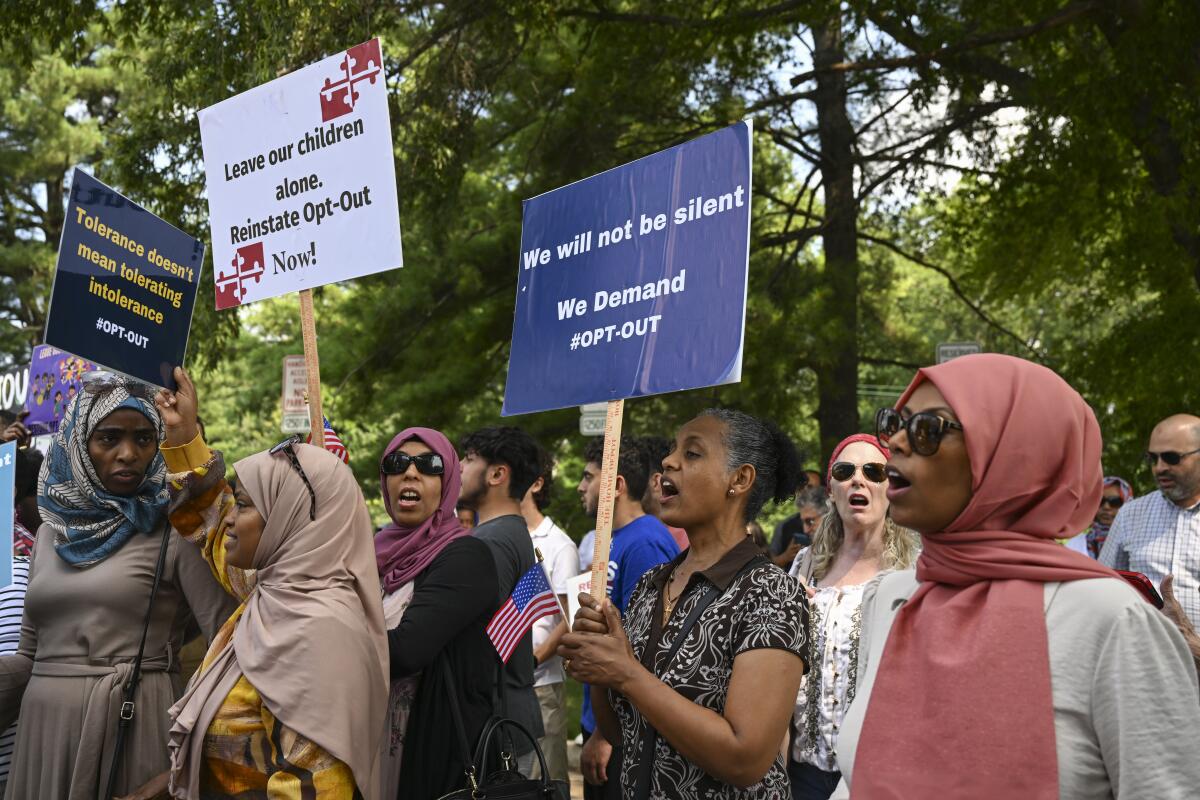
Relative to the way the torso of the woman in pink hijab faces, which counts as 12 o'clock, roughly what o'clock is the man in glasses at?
The man in glasses is roughly at 5 o'clock from the woman in pink hijab.

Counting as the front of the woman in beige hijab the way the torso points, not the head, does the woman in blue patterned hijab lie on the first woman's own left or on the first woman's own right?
on the first woman's own right

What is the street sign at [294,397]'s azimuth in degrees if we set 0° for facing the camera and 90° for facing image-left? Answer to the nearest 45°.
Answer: approximately 0°

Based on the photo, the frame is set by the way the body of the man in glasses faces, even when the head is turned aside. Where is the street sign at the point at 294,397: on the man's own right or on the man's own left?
on the man's own right

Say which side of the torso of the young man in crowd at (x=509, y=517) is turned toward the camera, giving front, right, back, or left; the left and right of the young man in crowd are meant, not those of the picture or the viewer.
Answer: left
